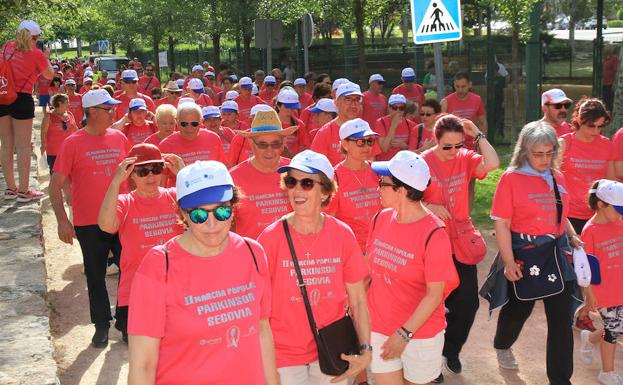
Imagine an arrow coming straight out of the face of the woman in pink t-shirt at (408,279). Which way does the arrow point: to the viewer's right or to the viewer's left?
to the viewer's left

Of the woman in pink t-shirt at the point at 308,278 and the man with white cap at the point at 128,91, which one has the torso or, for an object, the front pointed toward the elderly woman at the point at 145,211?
the man with white cap

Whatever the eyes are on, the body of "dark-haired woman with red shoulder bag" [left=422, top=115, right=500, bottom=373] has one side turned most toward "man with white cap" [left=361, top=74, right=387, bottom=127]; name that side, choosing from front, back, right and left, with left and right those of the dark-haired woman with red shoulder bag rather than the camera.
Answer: back

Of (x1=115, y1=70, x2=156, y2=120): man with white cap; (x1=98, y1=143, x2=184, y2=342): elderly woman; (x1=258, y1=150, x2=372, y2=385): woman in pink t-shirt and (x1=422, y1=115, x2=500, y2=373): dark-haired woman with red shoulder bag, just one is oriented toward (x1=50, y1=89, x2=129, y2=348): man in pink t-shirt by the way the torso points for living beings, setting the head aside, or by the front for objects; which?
the man with white cap

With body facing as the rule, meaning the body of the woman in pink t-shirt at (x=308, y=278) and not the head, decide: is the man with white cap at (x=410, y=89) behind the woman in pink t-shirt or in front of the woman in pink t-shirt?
behind

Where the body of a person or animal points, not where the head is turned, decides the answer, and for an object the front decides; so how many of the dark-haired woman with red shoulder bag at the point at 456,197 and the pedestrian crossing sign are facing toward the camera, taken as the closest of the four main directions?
2

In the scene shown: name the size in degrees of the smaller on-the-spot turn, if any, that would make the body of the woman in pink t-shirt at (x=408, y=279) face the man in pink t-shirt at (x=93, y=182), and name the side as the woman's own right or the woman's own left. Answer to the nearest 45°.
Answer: approximately 90° to the woman's own right

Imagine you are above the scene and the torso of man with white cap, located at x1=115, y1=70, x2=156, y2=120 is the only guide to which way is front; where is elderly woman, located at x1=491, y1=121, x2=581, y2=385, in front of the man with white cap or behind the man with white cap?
in front

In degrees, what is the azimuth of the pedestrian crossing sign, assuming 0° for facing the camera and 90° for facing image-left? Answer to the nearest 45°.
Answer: approximately 0°

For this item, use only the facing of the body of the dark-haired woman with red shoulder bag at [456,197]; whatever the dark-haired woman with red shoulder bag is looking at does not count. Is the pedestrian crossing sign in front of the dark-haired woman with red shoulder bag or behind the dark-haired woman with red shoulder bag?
behind
